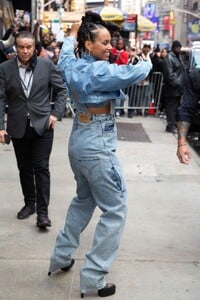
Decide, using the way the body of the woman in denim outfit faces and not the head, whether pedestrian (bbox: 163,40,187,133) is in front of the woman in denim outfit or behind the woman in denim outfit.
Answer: in front

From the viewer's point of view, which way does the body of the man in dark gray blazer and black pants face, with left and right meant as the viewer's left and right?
facing the viewer

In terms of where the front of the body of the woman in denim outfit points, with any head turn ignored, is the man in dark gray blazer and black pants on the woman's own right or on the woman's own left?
on the woman's own left

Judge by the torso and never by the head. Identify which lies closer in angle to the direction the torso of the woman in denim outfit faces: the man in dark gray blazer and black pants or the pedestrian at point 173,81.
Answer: the pedestrian

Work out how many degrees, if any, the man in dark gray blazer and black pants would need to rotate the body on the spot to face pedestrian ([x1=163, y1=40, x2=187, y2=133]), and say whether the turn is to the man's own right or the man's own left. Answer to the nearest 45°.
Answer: approximately 135° to the man's own left

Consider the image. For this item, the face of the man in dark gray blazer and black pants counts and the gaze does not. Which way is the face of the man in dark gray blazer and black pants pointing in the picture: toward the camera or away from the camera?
toward the camera
